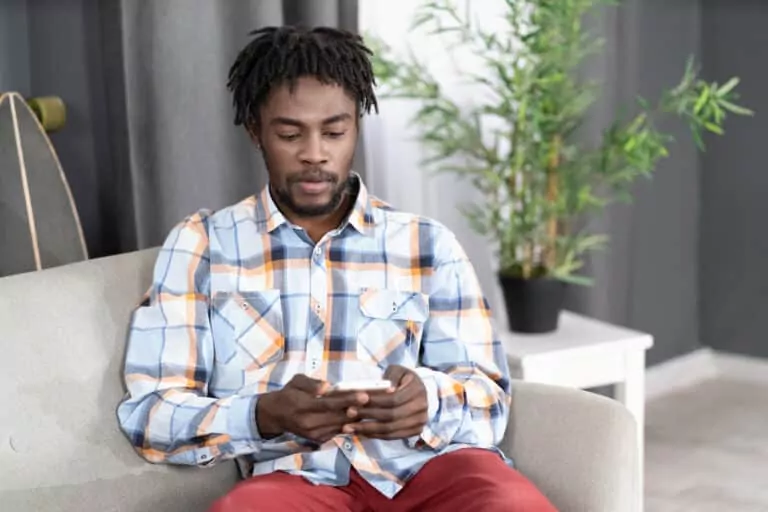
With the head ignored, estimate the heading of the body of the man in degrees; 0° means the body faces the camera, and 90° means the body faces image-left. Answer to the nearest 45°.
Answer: approximately 0°

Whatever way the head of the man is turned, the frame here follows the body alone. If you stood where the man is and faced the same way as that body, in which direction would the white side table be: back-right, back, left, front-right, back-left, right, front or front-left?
back-left

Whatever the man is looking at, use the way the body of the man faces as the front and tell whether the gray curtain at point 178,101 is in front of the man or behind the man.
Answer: behind

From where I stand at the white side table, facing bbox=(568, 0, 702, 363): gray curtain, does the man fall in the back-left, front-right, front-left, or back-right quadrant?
back-left

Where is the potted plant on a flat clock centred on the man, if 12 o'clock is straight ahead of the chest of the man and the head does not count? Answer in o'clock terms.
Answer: The potted plant is roughly at 7 o'clock from the man.

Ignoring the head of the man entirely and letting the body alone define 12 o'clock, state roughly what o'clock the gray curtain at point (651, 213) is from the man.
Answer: The gray curtain is roughly at 7 o'clock from the man.
